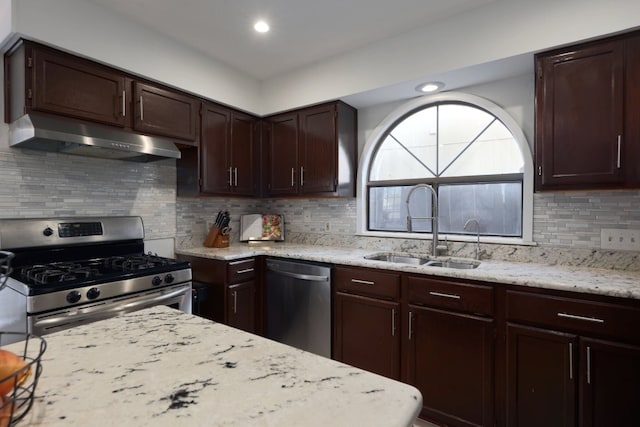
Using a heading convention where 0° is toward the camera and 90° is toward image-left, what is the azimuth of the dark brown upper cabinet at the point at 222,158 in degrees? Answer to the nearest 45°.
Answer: approximately 315°

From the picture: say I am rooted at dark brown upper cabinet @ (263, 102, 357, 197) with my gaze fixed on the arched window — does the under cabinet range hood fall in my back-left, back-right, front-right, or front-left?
back-right

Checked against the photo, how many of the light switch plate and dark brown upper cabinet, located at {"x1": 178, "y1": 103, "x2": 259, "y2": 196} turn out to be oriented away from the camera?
0

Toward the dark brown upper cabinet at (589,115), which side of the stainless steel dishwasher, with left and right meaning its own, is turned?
left

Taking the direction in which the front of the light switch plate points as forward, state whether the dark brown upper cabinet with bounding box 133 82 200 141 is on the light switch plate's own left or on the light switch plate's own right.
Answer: on the light switch plate's own right

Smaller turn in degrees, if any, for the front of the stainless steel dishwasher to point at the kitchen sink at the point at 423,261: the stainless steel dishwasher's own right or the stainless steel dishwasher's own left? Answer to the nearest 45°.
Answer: approximately 135° to the stainless steel dishwasher's own left

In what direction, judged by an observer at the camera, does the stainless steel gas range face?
facing the viewer and to the right of the viewer

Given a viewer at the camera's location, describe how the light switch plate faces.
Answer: facing the viewer

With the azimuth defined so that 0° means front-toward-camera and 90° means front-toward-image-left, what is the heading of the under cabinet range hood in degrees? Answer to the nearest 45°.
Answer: approximately 315°

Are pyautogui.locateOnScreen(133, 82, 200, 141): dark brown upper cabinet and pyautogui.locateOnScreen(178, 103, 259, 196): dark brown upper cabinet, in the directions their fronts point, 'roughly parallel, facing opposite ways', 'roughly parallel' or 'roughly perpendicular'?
roughly parallel

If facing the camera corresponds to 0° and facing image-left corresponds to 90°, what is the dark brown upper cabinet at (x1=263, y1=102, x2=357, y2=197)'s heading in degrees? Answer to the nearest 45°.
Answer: approximately 45°

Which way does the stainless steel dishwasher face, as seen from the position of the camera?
facing the viewer and to the left of the viewer
